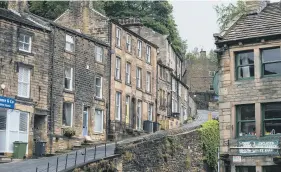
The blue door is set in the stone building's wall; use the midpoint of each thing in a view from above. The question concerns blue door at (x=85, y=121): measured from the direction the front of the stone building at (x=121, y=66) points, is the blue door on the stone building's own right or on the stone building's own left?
on the stone building's own right

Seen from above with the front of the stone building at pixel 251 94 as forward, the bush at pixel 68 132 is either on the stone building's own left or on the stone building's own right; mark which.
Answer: on the stone building's own right

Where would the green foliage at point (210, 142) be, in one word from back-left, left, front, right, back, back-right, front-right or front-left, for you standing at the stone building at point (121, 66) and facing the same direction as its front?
front

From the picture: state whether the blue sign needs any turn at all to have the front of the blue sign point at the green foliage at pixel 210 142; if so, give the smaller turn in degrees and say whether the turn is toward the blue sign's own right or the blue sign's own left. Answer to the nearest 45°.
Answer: approximately 45° to the blue sign's own left

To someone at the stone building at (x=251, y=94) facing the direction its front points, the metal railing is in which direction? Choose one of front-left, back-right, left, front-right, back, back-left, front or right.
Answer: right

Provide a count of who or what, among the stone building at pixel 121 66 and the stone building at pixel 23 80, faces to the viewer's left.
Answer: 0

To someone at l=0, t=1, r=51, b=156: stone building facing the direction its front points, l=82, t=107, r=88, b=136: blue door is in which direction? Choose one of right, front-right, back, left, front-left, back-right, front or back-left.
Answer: left

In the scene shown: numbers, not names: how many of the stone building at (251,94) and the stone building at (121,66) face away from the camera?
0

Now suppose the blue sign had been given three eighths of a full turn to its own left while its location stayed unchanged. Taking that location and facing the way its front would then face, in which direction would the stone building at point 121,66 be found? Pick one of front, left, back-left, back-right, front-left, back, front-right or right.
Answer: front-right

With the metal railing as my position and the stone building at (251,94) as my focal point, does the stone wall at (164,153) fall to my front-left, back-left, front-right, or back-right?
front-left

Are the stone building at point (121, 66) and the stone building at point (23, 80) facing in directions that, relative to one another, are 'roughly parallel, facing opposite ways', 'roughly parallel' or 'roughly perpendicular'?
roughly parallel

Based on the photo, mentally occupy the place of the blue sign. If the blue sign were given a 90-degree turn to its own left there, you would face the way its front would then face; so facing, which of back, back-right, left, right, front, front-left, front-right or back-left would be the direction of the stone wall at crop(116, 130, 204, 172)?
front-right

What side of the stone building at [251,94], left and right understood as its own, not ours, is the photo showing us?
front

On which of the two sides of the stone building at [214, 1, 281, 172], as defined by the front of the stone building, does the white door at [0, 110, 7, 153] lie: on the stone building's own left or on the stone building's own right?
on the stone building's own right

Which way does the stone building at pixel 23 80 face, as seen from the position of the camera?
facing the viewer and to the right of the viewer
